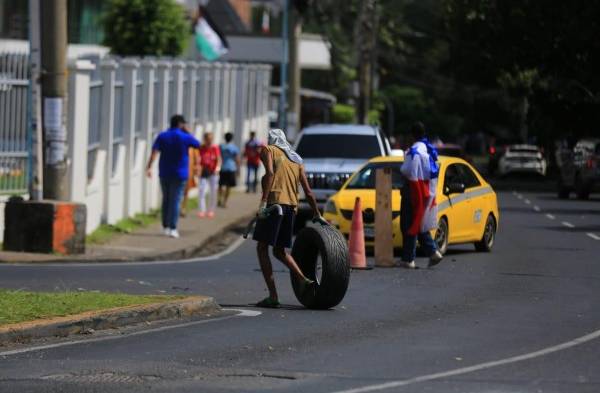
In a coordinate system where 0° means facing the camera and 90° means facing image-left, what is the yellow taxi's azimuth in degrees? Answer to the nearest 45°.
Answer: approximately 45°

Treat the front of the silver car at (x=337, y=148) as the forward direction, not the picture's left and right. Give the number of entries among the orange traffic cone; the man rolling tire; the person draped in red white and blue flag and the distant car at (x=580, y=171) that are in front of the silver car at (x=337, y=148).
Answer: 3

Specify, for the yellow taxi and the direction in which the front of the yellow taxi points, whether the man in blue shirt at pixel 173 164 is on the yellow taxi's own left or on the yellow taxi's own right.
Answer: on the yellow taxi's own right

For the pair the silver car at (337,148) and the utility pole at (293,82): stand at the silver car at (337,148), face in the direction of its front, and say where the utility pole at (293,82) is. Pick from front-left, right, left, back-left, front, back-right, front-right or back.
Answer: back

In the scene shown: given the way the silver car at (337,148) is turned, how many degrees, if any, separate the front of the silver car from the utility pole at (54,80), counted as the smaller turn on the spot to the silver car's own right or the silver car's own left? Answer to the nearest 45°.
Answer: approximately 45° to the silver car's own right

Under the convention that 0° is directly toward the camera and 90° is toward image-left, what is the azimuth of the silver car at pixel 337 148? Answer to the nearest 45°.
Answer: approximately 0°

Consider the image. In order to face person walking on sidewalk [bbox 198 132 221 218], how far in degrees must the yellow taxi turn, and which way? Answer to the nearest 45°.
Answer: approximately 90° to its right

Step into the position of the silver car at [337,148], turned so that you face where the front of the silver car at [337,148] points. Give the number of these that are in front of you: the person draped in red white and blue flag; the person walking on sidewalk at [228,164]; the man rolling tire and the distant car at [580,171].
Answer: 2
